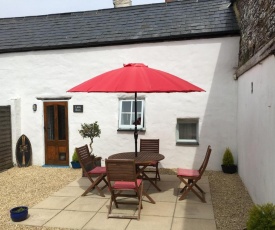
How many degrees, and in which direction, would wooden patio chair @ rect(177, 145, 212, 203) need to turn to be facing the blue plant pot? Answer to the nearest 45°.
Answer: approximately 45° to its left

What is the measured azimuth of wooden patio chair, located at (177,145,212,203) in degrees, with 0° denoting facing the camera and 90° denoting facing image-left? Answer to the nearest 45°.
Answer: approximately 90°

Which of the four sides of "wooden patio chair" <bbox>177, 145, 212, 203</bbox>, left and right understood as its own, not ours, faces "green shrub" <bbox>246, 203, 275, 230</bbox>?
left

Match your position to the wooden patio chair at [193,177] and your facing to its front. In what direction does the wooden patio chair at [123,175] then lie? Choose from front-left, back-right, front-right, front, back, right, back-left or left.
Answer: front-left

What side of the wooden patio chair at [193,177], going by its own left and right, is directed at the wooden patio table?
front

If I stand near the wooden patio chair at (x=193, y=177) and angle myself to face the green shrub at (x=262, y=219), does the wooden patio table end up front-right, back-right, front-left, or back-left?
back-right

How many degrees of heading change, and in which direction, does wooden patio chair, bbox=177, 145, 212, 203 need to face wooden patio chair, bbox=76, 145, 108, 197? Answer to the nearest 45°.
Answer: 0° — it already faces it

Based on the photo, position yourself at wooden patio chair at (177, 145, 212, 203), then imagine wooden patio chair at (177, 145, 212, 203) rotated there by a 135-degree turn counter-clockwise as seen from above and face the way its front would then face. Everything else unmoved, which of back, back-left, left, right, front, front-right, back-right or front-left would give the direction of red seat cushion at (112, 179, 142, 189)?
right

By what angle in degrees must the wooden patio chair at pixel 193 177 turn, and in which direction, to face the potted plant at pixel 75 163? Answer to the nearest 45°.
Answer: approximately 45° to its right
